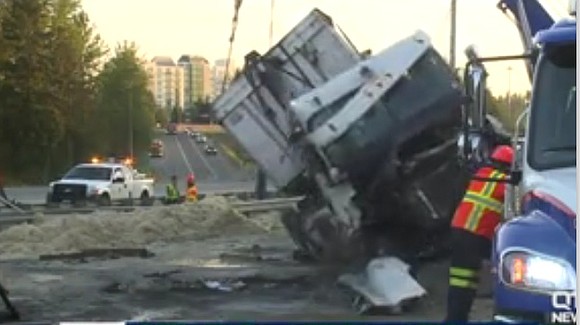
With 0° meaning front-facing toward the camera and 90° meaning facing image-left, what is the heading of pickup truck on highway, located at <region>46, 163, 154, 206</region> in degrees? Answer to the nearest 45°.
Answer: approximately 45°

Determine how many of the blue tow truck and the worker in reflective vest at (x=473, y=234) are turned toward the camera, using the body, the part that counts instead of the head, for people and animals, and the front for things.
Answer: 1

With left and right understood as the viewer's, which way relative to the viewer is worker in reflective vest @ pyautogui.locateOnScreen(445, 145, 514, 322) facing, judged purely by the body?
facing away from the viewer and to the right of the viewer

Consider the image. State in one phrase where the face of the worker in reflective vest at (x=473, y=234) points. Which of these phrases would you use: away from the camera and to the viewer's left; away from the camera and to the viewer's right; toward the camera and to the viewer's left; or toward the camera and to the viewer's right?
away from the camera and to the viewer's right

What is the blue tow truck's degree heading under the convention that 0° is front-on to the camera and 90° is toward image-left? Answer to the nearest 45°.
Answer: approximately 0°

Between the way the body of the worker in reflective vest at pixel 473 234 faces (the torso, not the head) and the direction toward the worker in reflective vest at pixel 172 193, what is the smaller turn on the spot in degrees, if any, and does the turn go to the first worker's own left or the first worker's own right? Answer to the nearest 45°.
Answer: approximately 90° to the first worker's own left
